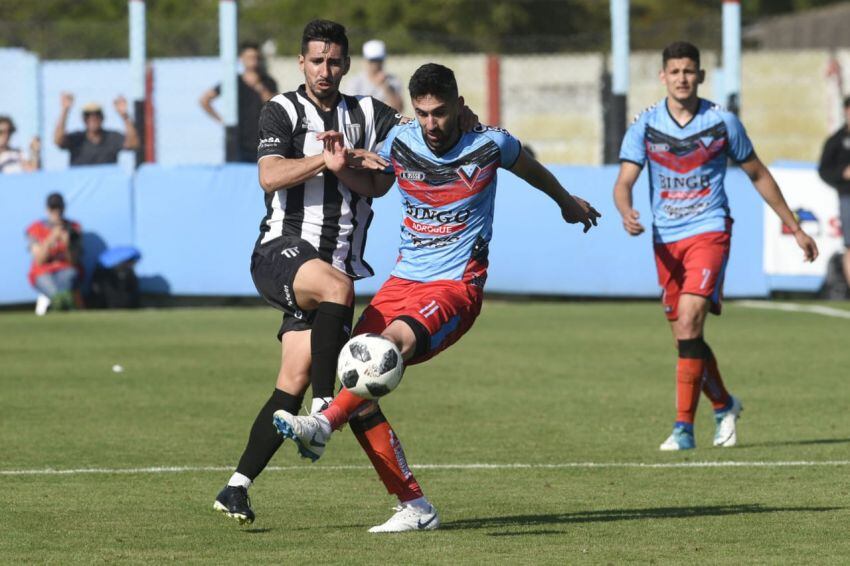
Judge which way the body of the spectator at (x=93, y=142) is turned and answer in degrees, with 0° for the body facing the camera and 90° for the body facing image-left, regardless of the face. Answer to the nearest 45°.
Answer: approximately 0°

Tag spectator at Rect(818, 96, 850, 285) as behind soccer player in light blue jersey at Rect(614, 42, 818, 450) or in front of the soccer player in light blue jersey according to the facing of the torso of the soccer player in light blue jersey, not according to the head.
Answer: behind

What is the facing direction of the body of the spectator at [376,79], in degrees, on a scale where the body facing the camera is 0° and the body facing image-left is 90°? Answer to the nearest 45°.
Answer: approximately 0°

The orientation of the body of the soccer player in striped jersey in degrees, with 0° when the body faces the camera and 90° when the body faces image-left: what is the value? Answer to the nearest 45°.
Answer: approximately 315°

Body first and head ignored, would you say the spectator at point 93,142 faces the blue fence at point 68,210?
yes

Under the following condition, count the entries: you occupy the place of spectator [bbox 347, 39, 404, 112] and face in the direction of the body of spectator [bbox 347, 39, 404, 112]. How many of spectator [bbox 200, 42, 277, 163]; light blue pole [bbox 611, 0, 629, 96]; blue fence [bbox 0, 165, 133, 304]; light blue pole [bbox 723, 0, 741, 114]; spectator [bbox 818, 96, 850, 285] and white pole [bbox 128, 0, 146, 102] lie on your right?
3

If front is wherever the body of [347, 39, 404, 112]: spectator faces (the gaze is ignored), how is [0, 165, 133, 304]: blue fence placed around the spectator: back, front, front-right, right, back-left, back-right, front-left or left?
right
